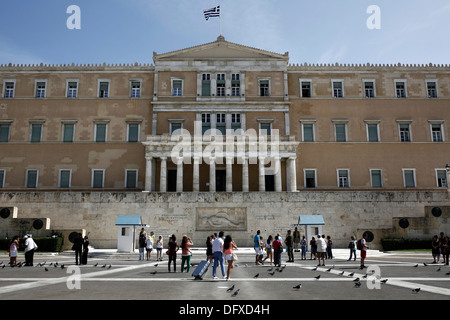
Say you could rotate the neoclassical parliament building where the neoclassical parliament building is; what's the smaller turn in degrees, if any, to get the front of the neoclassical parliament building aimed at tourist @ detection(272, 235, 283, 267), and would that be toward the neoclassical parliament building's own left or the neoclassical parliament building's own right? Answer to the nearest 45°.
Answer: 0° — it already faces them

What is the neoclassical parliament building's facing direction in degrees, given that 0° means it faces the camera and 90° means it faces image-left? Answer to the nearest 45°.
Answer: approximately 0°

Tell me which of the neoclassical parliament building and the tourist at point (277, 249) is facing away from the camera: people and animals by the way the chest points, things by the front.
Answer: the tourist

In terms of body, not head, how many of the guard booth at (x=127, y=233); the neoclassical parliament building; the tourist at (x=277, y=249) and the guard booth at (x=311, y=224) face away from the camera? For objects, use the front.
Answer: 1

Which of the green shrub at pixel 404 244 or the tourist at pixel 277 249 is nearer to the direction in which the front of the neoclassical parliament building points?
the tourist

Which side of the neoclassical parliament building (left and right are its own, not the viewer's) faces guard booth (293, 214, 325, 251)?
front

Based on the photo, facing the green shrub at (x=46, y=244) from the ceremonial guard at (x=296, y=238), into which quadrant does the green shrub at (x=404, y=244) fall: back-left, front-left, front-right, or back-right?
back-right

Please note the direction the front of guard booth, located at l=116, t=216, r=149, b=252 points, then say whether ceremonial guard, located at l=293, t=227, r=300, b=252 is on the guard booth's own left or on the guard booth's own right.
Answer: on the guard booth's own left

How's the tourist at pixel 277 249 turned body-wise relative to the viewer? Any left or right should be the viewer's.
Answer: facing away from the viewer

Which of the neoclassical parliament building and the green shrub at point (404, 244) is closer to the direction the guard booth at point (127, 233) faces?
the green shrub
